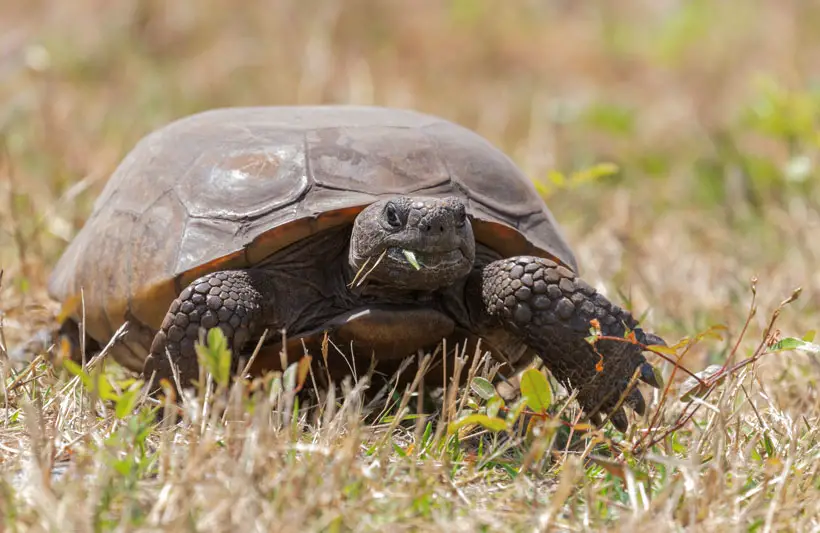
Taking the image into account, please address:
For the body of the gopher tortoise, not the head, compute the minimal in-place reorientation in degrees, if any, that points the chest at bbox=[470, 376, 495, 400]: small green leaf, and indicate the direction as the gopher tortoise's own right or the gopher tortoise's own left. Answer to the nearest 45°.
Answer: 0° — it already faces it

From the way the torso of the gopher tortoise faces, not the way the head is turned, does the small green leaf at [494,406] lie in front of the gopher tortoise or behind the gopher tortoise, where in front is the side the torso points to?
in front

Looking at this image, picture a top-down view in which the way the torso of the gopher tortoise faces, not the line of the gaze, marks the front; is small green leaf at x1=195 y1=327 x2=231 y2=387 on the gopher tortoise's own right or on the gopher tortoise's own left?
on the gopher tortoise's own right

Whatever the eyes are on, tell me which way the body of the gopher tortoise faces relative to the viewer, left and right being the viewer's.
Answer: facing the viewer and to the right of the viewer

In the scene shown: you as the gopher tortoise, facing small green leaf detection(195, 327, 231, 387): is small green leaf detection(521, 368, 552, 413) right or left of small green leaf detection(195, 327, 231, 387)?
left
